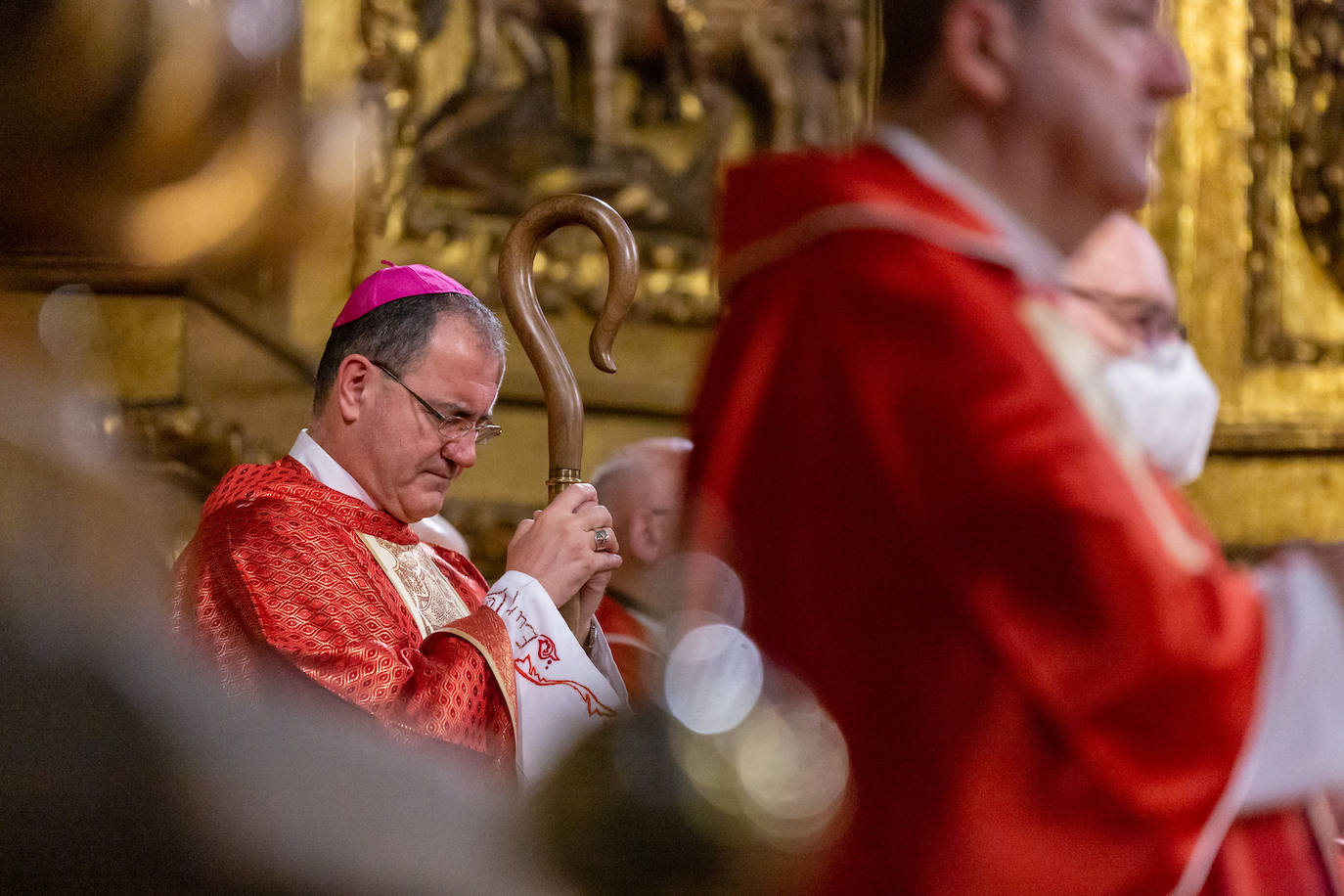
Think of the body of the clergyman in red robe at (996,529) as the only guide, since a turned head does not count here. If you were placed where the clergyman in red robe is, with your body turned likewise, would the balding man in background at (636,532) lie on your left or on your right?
on your left

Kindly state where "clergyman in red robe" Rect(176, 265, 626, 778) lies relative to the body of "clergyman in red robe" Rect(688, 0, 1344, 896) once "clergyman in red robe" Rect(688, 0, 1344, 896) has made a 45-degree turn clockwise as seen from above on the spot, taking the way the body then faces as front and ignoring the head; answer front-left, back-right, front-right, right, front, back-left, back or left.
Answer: back

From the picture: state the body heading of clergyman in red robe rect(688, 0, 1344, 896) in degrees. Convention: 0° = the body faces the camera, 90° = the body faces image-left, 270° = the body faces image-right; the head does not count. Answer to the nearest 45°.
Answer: approximately 270°

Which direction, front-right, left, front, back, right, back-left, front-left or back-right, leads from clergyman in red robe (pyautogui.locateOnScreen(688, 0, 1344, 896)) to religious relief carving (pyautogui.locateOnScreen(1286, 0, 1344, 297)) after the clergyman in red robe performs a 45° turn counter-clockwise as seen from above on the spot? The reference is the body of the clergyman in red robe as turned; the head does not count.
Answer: front-left

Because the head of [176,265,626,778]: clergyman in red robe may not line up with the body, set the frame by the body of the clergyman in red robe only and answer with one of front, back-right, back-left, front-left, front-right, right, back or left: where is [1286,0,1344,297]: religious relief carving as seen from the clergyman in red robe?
left

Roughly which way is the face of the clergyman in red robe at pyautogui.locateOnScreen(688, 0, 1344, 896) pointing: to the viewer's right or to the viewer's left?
to the viewer's right

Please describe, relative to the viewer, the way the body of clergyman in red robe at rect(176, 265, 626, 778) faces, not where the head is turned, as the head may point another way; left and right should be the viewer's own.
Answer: facing the viewer and to the right of the viewer

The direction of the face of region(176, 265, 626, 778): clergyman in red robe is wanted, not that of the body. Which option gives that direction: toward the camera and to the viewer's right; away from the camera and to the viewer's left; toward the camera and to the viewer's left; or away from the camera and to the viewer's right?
toward the camera and to the viewer's right

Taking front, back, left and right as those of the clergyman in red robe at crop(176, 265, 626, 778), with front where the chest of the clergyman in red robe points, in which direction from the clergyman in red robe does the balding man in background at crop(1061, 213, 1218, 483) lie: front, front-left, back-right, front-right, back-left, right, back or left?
front
